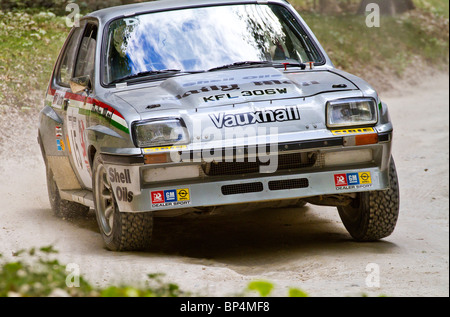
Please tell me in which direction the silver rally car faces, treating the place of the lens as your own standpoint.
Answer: facing the viewer and to the right of the viewer
